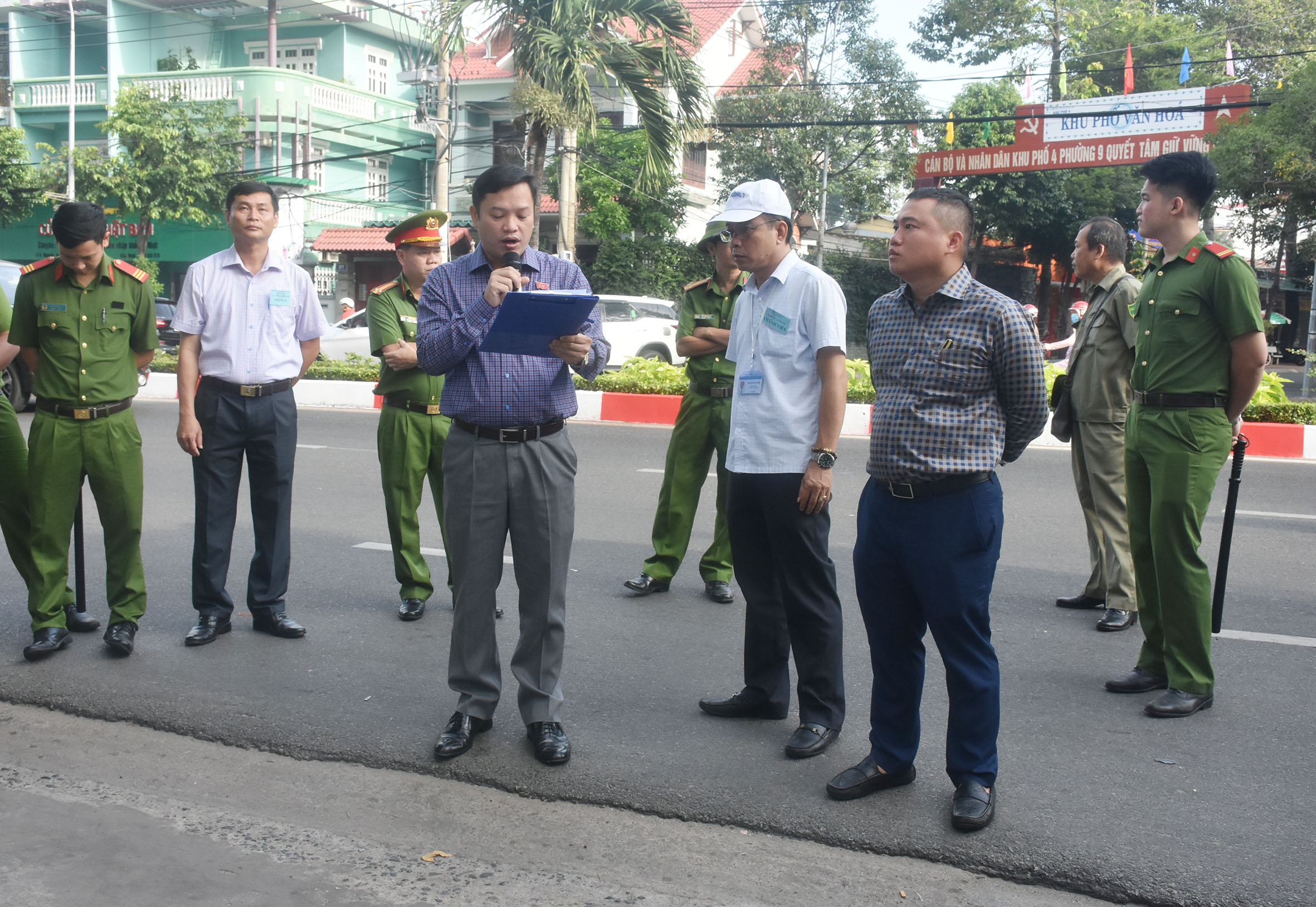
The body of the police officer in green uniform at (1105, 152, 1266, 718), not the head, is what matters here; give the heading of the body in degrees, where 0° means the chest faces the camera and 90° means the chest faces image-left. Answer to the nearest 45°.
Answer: approximately 45°

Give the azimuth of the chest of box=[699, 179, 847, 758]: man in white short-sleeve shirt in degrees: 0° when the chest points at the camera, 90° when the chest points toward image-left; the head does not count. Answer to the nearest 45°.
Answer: approximately 45°

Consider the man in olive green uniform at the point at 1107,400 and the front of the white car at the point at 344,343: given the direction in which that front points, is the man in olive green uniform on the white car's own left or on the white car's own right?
on the white car's own left

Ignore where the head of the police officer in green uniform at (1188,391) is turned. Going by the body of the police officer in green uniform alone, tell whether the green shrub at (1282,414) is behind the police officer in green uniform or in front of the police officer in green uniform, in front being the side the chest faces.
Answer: behind

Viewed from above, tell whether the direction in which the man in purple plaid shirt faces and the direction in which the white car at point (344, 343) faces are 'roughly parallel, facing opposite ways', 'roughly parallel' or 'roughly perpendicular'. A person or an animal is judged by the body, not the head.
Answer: roughly perpendicular

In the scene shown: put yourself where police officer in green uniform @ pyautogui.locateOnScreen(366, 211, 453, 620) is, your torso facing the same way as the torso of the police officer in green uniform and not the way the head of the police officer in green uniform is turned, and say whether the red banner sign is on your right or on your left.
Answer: on your left

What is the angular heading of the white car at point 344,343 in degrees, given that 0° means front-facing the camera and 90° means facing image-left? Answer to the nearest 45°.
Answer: approximately 90°
